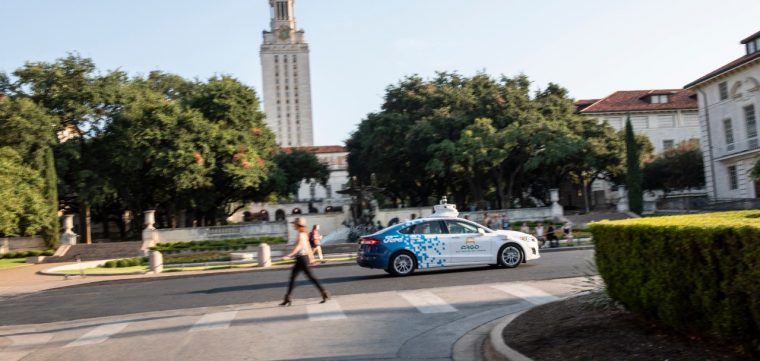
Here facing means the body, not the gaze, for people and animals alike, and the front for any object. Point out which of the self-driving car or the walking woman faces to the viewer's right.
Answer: the self-driving car

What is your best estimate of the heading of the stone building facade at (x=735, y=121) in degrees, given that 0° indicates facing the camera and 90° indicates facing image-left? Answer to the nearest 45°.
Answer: approximately 45°

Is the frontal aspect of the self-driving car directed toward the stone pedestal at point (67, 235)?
no

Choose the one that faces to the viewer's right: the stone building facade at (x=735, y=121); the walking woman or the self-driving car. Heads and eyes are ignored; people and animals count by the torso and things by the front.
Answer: the self-driving car

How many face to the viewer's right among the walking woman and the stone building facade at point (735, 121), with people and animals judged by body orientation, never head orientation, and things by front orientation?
0

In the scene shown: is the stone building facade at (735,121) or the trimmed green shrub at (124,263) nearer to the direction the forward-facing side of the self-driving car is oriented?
the stone building facade

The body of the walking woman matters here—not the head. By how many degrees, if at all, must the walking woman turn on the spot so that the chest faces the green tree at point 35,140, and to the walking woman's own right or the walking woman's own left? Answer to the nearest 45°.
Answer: approximately 45° to the walking woman's own right

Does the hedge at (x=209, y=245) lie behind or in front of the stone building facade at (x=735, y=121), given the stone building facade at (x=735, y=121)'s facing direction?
in front

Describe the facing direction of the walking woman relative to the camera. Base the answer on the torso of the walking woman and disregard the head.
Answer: to the viewer's left

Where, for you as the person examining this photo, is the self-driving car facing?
facing to the right of the viewer

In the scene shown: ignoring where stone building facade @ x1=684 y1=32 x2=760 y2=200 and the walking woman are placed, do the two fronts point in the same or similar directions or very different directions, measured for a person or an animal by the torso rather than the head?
same or similar directions

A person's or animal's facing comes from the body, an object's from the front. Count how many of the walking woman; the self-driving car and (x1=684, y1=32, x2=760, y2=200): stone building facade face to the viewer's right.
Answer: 1

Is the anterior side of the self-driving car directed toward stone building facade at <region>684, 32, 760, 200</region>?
no

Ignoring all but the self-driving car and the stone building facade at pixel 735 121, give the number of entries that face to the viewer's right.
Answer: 1

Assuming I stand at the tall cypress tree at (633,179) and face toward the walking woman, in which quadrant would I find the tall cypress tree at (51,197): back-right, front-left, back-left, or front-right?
front-right

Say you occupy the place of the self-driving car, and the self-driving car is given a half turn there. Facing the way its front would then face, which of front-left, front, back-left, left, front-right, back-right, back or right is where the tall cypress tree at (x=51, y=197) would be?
front-right

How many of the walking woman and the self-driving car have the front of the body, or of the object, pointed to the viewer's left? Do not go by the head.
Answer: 1
